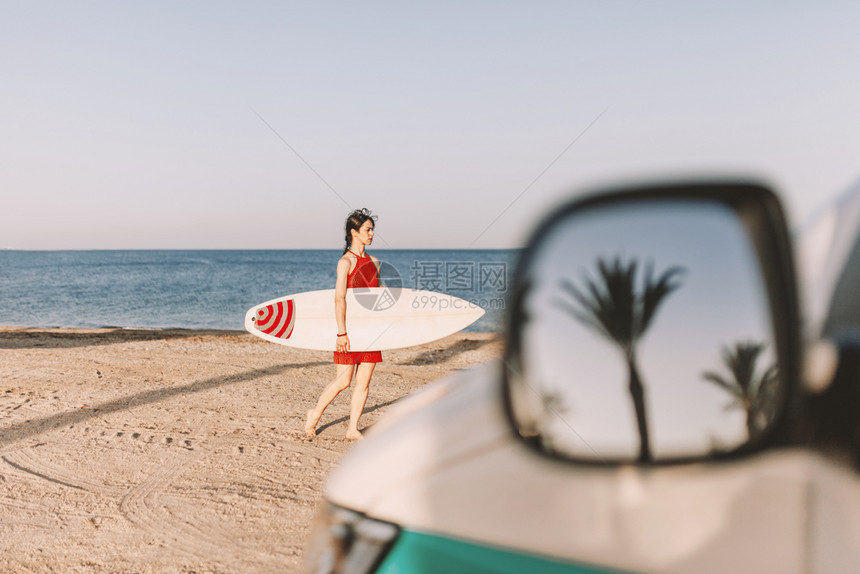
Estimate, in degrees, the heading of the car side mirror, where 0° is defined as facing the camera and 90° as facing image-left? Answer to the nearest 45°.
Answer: approximately 0°

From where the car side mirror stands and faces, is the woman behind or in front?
behind
